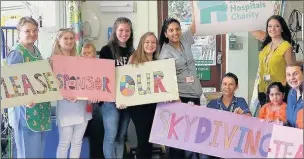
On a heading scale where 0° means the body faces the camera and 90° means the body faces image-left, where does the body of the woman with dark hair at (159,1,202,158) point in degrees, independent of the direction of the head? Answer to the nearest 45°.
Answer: approximately 0°

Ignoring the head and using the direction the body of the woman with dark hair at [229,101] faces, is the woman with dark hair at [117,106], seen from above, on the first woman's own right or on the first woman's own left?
on the first woman's own right

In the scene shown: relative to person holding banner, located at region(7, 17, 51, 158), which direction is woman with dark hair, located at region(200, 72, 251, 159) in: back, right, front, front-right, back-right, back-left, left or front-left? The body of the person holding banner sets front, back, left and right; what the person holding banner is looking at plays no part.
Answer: front-left

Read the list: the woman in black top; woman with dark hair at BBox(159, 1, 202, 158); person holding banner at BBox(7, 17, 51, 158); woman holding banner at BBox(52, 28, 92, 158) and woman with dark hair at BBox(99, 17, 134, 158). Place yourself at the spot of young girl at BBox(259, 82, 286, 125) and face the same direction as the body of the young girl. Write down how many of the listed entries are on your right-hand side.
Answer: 5

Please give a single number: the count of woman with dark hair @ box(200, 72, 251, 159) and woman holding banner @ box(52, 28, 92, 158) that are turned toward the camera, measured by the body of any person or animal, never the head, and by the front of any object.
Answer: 2

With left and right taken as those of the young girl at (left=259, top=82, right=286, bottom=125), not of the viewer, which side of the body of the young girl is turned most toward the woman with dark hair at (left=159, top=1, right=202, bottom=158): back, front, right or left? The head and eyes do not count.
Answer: right

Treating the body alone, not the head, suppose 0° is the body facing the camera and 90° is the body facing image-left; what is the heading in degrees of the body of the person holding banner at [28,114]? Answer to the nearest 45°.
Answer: approximately 315°
